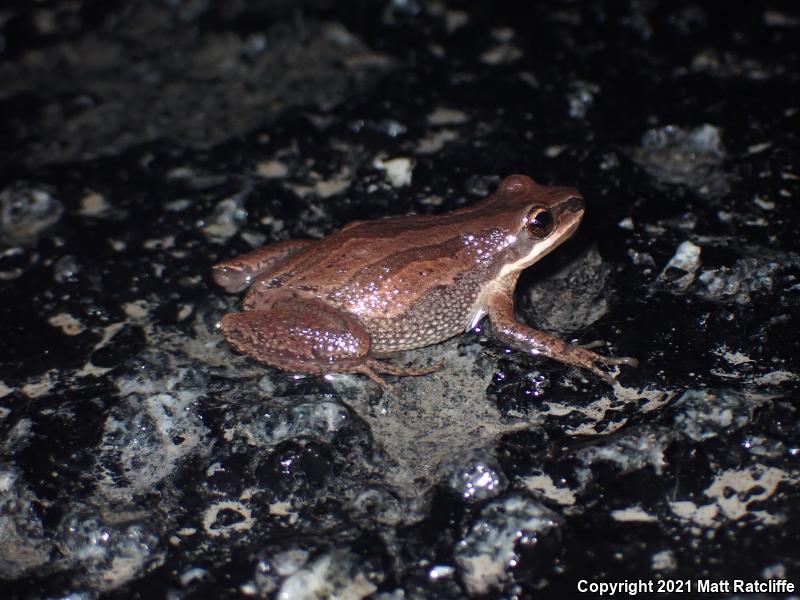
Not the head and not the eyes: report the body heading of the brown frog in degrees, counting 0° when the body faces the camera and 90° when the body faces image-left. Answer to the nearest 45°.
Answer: approximately 270°
